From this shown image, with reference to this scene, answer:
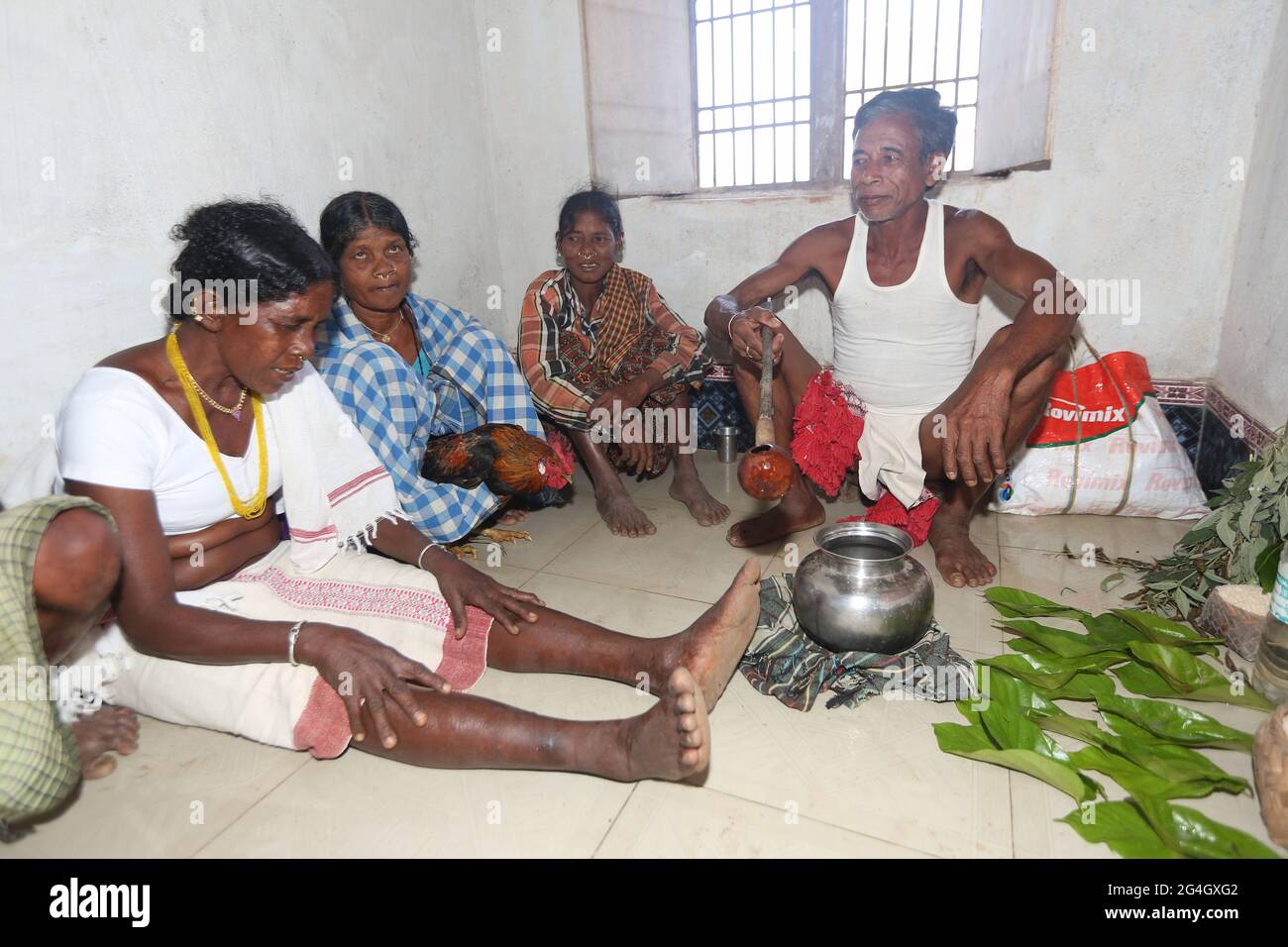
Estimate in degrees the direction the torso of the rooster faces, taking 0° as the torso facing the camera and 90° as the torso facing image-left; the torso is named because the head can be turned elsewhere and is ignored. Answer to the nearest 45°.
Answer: approximately 270°

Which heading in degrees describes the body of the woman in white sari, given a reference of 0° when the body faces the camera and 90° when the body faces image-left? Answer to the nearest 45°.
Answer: approximately 315°

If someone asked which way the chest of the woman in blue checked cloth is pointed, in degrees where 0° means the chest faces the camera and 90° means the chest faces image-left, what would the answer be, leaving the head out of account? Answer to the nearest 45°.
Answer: approximately 315°

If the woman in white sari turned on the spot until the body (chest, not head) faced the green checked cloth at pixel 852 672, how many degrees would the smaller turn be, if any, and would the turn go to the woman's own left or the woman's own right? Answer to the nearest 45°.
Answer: approximately 45° to the woman's own left

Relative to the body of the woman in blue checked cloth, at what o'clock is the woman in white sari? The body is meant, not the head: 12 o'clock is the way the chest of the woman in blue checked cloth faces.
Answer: The woman in white sari is roughly at 2 o'clock from the woman in blue checked cloth.

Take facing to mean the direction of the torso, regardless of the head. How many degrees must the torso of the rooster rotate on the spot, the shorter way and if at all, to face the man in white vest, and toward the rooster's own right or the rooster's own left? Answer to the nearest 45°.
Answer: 0° — it already faces them

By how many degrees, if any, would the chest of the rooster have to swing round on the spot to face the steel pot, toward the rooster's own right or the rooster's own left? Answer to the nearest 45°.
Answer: approximately 45° to the rooster's own right

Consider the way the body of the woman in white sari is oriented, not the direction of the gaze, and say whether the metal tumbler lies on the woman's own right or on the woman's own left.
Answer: on the woman's own left

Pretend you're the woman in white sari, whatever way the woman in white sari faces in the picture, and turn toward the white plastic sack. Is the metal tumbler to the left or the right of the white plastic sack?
left
